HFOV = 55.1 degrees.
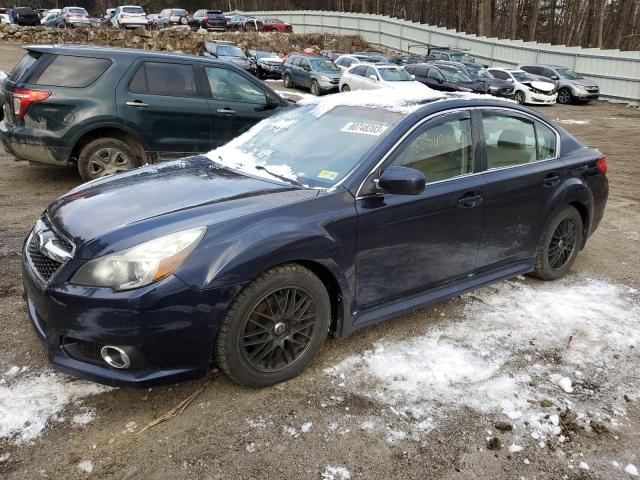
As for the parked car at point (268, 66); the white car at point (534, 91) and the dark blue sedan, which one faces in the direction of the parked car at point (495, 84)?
the parked car at point (268, 66)

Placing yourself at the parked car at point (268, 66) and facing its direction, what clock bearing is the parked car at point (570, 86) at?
the parked car at point (570, 86) is roughly at 11 o'clock from the parked car at point (268, 66).

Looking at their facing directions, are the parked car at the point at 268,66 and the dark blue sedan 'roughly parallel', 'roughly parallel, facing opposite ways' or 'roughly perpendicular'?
roughly perpendicular

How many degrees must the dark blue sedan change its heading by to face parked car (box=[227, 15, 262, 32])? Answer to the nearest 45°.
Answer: approximately 135° to its right

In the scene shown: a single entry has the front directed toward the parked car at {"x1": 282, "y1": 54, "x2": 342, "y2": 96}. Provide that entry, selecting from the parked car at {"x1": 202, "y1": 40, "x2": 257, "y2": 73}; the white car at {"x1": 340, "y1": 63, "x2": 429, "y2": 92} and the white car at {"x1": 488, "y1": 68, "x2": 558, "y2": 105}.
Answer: the parked car at {"x1": 202, "y1": 40, "x2": 257, "y2": 73}

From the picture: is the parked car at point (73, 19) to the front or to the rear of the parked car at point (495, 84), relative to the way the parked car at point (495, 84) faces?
to the rear

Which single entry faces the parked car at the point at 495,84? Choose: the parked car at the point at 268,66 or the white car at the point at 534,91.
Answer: the parked car at the point at 268,66

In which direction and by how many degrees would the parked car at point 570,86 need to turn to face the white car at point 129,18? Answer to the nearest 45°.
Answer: approximately 135° to its right

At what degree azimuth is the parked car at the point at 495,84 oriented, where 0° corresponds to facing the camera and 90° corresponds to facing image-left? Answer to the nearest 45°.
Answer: approximately 315°

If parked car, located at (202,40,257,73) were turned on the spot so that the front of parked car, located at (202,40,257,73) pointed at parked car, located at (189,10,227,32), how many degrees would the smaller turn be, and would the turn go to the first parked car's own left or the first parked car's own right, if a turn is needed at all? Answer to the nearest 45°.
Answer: approximately 135° to the first parked car's own left

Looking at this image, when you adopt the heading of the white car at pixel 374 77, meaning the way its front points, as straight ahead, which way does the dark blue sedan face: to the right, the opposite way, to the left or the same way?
to the right

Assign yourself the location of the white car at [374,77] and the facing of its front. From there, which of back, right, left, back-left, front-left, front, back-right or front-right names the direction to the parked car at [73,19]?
back

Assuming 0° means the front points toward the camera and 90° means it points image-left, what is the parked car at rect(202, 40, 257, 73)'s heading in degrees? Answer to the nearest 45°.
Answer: approximately 315°
